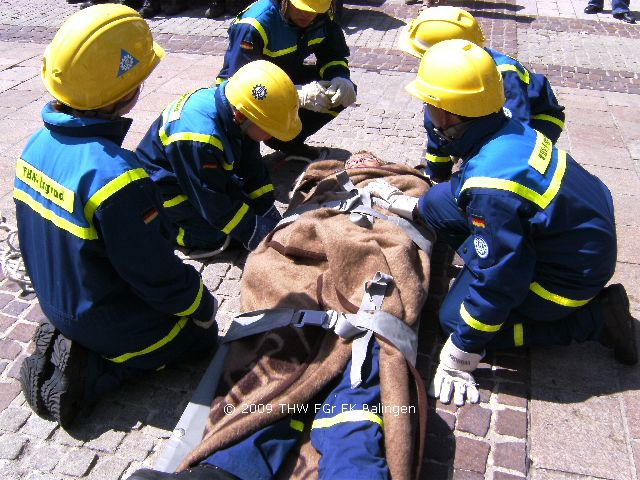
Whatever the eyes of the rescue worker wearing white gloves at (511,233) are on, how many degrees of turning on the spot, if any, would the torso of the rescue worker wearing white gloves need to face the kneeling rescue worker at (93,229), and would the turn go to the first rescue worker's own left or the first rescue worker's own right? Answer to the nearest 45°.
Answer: approximately 45° to the first rescue worker's own left

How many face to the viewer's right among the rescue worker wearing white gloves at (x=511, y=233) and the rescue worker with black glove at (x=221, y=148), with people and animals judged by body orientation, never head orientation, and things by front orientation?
1

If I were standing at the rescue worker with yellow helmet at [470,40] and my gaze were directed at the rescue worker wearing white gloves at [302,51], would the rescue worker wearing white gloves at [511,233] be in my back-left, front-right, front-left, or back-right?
back-left

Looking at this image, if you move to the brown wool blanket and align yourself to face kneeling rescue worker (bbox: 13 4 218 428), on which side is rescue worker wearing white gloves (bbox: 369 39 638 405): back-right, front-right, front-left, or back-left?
back-right

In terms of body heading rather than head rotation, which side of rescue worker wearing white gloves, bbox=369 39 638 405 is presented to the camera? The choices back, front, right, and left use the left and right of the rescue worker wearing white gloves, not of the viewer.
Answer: left

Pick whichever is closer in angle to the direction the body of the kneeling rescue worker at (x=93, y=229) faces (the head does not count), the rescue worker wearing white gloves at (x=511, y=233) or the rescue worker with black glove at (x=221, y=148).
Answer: the rescue worker with black glove

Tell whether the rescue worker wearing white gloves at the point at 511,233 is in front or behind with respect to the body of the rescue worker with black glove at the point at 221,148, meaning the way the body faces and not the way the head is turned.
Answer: in front

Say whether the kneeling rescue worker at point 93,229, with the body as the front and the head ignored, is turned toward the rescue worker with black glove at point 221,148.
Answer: yes

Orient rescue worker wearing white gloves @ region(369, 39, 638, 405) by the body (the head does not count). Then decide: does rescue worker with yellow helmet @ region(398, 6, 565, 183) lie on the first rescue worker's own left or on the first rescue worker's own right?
on the first rescue worker's own right

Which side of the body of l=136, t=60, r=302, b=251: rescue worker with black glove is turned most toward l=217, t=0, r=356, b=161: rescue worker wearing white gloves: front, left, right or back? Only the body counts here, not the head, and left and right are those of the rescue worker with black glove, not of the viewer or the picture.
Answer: left

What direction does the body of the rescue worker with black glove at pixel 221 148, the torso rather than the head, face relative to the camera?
to the viewer's right

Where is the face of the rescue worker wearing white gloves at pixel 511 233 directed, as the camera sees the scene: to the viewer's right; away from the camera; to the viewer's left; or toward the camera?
to the viewer's left

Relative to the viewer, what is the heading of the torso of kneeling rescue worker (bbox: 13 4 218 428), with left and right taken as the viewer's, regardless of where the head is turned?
facing away from the viewer and to the right of the viewer

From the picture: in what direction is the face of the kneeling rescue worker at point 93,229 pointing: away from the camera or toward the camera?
away from the camera
